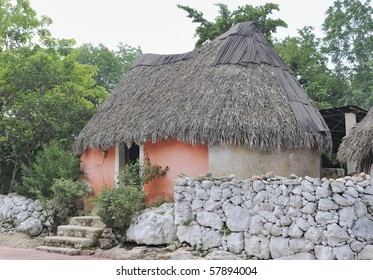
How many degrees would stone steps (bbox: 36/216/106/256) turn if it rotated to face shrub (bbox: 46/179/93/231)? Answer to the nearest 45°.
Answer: approximately 135° to its right

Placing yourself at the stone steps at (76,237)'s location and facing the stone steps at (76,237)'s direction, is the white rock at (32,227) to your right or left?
on your right

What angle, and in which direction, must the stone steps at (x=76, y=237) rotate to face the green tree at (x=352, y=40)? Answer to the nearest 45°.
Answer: approximately 180°

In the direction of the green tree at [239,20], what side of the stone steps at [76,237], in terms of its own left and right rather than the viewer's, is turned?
back

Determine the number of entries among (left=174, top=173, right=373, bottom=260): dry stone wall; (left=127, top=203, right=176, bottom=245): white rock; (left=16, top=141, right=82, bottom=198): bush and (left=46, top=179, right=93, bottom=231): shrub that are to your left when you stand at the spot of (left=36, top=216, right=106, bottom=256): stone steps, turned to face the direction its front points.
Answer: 2

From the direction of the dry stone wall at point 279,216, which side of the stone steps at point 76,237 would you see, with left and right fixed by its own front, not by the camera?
left

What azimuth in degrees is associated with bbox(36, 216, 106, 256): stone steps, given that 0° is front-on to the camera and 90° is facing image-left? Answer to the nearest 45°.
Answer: approximately 45°

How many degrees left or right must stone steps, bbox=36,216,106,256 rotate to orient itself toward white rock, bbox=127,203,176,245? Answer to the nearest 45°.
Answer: approximately 90° to its left

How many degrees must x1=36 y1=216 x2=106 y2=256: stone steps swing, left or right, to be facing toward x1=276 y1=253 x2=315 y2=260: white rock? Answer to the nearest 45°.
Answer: approximately 90° to its left

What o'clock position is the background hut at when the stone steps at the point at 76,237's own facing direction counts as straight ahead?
The background hut is roughly at 8 o'clock from the stone steps.

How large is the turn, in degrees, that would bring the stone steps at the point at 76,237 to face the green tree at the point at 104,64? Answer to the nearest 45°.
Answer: approximately 135° to its right
